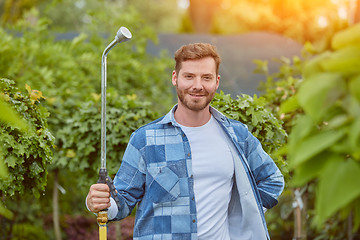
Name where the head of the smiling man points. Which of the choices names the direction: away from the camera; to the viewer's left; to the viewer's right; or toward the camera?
toward the camera

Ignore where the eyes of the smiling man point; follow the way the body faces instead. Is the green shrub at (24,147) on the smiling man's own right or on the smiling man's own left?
on the smiling man's own right

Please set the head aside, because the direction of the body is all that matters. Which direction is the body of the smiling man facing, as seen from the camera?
toward the camera

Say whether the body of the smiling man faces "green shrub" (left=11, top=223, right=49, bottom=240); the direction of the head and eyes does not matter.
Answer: no
